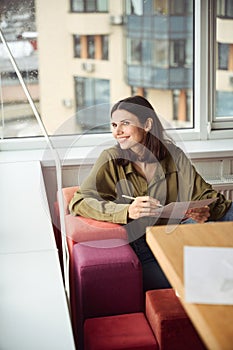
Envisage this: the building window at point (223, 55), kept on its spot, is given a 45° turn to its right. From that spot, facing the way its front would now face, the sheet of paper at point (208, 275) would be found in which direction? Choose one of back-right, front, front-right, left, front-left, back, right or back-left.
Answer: front-left

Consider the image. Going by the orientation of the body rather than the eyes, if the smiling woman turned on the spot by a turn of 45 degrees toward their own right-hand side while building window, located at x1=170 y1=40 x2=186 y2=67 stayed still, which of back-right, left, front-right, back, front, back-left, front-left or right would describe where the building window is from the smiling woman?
back-right

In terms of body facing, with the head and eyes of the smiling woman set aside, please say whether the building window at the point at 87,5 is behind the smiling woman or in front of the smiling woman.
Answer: behind

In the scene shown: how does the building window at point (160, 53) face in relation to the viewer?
toward the camera

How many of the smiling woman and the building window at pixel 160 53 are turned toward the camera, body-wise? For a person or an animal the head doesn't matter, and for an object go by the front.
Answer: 2

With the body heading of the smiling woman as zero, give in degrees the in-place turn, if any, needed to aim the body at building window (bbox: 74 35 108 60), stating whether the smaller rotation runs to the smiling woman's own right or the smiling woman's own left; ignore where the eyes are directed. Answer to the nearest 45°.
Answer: approximately 180°

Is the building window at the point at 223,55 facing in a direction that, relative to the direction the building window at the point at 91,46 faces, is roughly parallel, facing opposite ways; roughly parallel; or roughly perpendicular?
roughly parallel

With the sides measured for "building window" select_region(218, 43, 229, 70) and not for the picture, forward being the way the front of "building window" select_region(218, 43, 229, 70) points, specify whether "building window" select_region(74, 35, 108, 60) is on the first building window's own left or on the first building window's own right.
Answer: on the first building window's own right

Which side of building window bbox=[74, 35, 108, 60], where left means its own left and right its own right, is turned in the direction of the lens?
front

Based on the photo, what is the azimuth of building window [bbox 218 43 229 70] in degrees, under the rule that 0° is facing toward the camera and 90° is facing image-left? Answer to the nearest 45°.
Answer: approximately 0°
